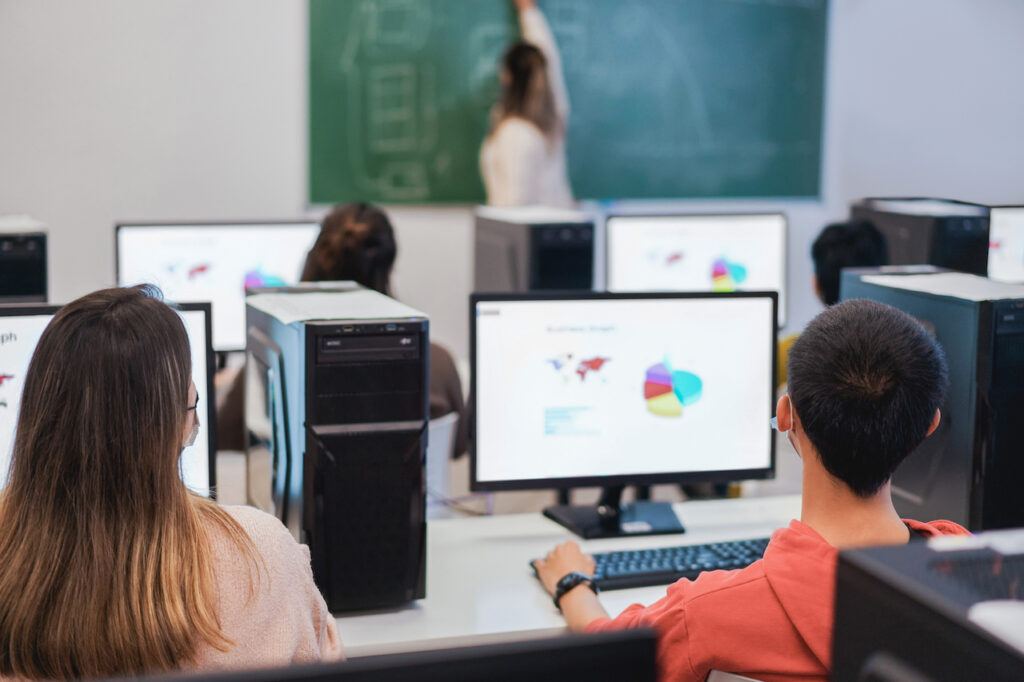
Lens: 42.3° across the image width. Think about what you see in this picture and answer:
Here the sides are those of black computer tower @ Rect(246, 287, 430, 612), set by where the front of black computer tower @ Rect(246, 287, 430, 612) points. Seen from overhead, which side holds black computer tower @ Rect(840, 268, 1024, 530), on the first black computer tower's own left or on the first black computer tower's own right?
on the first black computer tower's own left

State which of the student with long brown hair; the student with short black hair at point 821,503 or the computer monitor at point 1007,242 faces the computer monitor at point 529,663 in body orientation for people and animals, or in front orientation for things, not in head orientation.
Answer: the computer monitor at point 1007,242

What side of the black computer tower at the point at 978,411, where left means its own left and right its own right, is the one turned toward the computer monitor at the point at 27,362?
right

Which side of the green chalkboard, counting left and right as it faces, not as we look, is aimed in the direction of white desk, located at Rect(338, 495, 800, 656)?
front

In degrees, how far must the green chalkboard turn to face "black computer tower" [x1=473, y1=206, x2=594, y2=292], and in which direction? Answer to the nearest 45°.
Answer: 0° — it already faces it

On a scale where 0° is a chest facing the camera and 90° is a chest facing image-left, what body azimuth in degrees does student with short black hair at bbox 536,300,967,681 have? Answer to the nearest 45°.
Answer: approximately 180°

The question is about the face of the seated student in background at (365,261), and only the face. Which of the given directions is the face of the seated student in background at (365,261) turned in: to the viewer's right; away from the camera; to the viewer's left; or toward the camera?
away from the camera

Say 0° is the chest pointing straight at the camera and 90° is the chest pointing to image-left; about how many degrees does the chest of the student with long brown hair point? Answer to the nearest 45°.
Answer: approximately 225°

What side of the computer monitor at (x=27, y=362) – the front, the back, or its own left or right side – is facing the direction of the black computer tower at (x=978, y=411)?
left

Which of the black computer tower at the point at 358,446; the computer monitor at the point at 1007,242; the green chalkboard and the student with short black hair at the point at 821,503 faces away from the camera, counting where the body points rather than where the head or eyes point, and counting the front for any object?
the student with short black hair

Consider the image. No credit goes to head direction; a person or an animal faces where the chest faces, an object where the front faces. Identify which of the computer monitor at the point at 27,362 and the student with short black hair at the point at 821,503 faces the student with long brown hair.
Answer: the computer monitor
